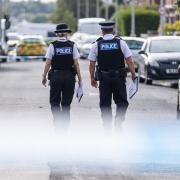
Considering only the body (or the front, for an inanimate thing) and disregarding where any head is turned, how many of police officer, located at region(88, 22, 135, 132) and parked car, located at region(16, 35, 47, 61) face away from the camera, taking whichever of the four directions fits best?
2

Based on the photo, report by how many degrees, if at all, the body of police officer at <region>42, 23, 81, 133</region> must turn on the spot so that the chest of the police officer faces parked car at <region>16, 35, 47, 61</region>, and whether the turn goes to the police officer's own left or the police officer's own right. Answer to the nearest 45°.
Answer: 0° — they already face it

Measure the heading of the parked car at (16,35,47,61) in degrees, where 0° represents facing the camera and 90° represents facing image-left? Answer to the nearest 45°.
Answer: approximately 180°

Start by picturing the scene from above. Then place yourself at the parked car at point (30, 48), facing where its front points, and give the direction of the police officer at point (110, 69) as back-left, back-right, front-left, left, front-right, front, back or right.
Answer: back

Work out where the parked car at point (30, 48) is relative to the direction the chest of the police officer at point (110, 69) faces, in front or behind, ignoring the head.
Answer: in front

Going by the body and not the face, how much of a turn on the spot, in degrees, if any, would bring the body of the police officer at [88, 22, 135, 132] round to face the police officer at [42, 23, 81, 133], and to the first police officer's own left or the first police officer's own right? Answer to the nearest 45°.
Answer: approximately 90° to the first police officer's own left

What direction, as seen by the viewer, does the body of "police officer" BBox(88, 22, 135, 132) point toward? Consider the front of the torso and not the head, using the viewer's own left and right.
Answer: facing away from the viewer

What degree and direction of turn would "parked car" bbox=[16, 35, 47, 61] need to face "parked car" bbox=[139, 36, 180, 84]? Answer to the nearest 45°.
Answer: approximately 180°

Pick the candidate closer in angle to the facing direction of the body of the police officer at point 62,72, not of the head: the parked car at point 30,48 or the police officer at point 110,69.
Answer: the parked car

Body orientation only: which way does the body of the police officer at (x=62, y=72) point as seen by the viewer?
away from the camera
